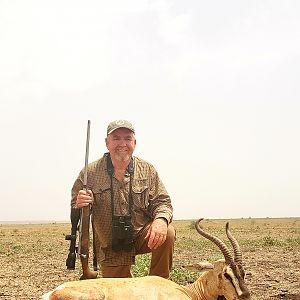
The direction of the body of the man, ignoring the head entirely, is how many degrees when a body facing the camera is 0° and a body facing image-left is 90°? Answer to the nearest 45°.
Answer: approximately 0°

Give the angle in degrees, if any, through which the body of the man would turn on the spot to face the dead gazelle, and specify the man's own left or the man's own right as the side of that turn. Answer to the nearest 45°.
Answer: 0° — they already face it
